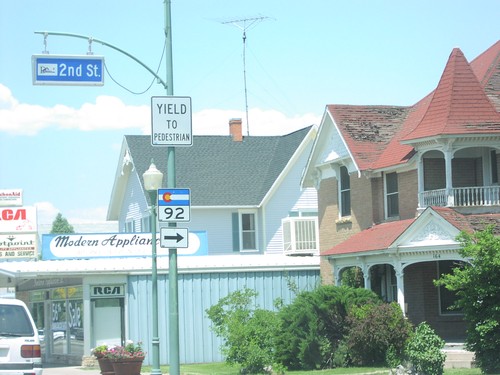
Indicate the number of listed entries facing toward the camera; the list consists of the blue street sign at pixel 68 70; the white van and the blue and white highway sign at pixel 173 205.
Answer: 2

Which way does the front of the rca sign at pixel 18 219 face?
toward the camera

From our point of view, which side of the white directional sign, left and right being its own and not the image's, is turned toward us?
front

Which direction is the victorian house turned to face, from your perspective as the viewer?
facing the viewer and to the left of the viewer

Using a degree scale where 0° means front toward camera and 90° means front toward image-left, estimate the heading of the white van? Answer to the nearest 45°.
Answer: approximately 180°

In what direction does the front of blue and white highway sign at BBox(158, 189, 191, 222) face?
toward the camera
